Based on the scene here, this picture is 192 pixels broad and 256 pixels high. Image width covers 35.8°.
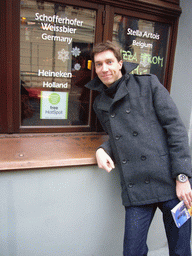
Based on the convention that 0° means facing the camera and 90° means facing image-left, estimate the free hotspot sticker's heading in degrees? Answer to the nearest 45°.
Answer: approximately 0°

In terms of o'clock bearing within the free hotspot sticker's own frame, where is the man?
The man is roughly at 11 o'clock from the free hotspot sticker.

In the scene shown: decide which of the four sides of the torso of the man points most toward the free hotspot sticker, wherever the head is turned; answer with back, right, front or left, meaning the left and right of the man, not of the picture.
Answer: right
